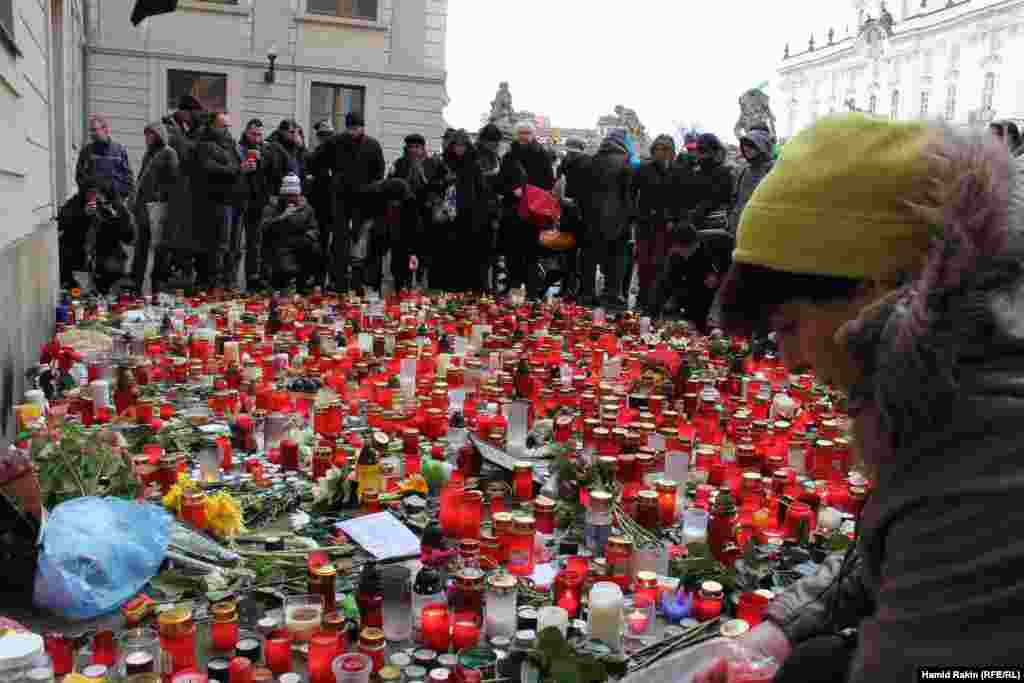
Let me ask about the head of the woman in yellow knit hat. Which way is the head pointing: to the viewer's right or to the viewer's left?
to the viewer's left

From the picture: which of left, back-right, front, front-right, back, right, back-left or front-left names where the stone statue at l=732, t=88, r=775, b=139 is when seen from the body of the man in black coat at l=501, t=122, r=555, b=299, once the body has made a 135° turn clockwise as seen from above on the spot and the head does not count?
right

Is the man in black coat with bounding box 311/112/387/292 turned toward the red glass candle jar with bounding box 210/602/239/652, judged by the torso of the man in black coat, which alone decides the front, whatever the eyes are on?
yes

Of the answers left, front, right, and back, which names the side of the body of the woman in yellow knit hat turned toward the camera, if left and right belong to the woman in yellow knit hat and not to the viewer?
left

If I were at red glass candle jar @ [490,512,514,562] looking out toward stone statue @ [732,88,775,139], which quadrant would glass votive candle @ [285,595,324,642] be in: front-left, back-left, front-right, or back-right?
back-left

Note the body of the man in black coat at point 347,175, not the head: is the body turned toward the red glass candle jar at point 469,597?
yes

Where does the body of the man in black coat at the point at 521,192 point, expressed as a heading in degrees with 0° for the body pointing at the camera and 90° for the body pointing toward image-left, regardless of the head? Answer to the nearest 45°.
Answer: approximately 0°

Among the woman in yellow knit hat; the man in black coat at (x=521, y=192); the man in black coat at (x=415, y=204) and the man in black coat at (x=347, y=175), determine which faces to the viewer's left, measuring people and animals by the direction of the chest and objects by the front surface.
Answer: the woman in yellow knit hat

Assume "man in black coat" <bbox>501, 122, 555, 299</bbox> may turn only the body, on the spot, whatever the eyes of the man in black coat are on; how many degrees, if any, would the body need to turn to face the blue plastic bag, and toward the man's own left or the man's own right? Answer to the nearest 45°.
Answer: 0° — they already face it
